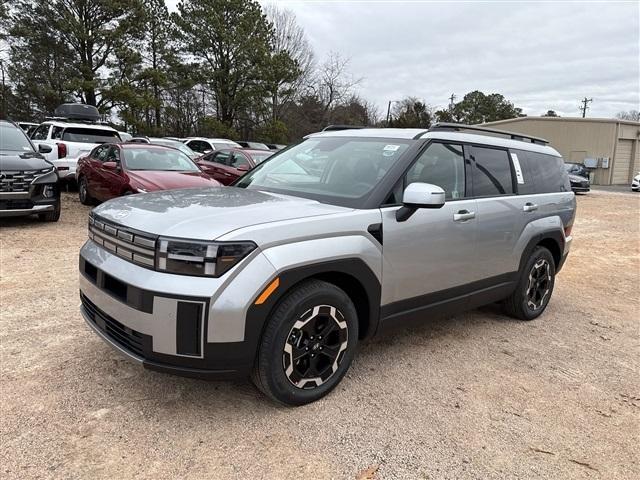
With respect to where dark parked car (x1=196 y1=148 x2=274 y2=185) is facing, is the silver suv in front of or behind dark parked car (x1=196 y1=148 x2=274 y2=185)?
in front

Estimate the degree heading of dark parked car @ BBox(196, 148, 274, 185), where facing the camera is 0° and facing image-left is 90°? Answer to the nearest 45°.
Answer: approximately 315°

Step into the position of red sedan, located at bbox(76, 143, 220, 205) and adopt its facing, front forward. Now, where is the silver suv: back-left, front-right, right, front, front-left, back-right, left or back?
front-right

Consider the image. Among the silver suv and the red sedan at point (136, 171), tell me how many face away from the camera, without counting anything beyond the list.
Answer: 0

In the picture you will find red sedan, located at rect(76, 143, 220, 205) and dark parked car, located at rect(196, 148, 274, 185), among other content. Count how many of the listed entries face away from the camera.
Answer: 0

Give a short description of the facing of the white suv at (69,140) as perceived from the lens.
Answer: facing away from the viewer and to the left of the viewer

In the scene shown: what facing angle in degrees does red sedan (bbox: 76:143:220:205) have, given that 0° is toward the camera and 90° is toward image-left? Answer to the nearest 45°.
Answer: approximately 315°

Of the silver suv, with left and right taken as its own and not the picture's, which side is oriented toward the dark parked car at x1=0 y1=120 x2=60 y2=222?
right
